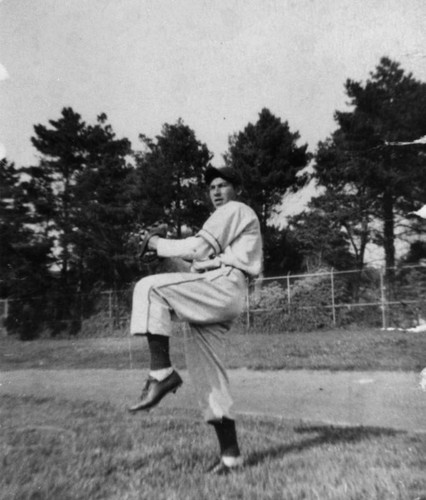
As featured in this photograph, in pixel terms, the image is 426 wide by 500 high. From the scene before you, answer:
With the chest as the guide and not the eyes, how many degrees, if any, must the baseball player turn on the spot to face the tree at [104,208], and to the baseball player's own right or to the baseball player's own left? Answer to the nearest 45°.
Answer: approximately 90° to the baseball player's own right

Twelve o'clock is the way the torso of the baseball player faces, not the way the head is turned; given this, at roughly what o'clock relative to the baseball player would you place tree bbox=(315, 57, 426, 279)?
The tree is roughly at 4 o'clock from the baseball player.

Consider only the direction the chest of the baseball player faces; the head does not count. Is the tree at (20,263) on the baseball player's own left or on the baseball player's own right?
on the baseball player's own right

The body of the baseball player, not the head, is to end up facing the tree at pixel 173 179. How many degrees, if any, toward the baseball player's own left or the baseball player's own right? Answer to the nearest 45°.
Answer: approximately 90° to the baseball player's own right

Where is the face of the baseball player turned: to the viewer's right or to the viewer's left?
to the viewer's left

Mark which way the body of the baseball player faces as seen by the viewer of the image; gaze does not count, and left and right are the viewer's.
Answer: facing to the left of the viewer
